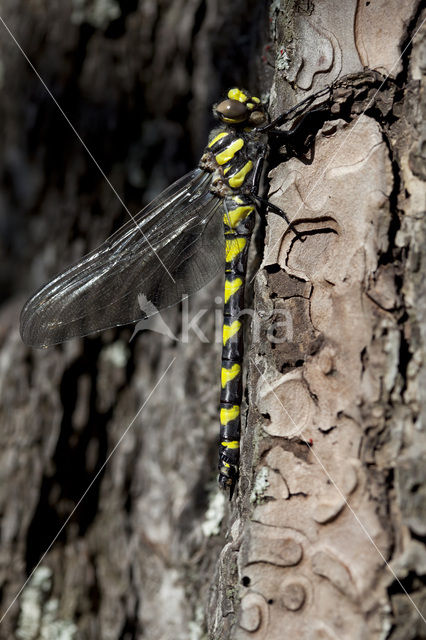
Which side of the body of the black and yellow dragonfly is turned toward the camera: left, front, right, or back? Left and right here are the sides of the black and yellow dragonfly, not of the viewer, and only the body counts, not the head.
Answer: right
